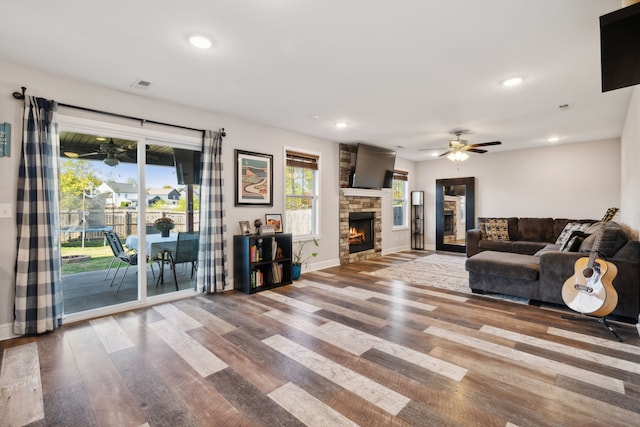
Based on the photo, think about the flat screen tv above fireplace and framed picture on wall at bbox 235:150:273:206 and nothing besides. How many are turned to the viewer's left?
0

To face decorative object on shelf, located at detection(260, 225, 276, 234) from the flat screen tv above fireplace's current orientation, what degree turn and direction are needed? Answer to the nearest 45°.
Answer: approximately 90° to its right

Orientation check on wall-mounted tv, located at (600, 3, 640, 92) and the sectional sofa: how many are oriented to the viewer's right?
0

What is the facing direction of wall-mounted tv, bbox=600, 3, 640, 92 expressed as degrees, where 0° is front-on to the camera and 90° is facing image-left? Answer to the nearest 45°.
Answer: approximately 45°

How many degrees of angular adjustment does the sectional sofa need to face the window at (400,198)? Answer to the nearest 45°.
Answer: approximately 90° to its right

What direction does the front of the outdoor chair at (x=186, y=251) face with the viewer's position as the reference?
facing away from the viewer and to the left of the viewer

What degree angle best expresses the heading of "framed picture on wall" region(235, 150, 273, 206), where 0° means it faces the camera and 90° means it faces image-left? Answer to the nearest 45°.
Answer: approximately 315°

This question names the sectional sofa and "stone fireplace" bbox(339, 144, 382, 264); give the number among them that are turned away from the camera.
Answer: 0

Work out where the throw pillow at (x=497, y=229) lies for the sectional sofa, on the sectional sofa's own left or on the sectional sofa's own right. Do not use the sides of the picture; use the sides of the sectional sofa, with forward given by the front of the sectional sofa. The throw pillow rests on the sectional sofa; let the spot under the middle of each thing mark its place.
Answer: on the sectional sofa's own right
